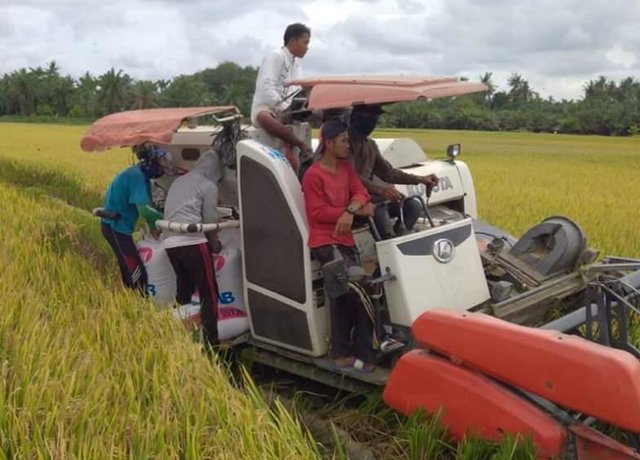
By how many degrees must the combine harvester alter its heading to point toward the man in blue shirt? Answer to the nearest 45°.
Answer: approximately 180°

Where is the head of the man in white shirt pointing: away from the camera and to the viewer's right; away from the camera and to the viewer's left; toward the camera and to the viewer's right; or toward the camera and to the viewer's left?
toward the camera and to the viewer's right

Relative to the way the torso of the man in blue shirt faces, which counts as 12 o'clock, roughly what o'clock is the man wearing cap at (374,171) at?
The man wearing cap is roughly at 1 o'clock from the man in blue shirt.

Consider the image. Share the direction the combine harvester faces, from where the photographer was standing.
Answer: facing the viewer and to the right of the viewer

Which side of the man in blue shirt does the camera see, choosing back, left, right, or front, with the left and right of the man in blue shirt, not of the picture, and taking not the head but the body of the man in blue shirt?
right
